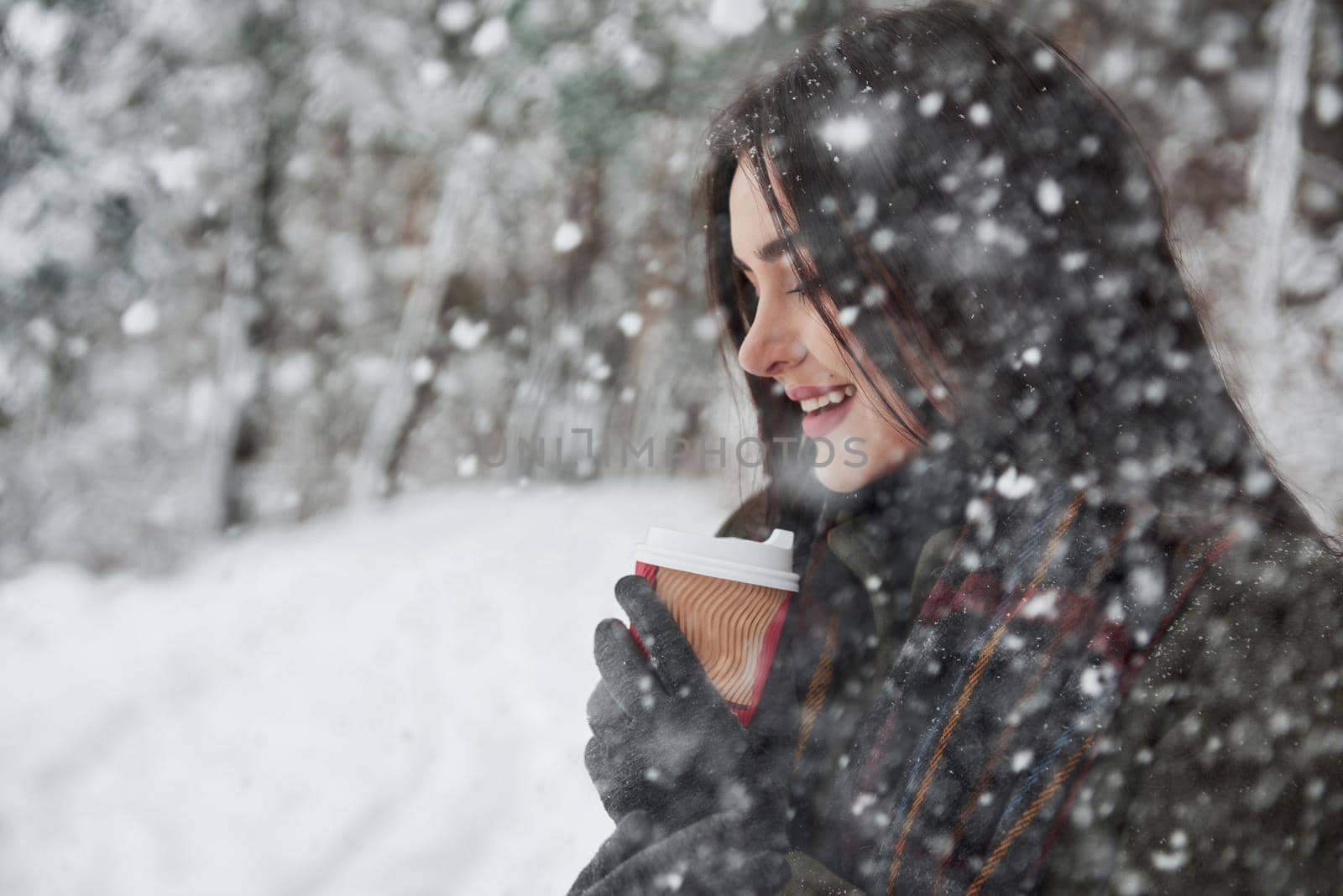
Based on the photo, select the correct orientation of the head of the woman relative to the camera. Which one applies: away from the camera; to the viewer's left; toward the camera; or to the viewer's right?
to the viewer's left

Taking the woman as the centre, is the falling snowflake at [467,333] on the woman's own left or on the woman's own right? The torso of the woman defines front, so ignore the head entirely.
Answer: on the woman's own right

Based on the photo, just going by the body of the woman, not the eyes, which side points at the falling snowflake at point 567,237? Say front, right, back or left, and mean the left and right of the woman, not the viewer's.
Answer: right
